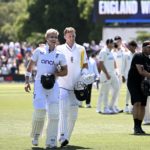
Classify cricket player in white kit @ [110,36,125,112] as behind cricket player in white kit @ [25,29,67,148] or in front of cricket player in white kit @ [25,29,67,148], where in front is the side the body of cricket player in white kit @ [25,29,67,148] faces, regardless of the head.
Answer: behind

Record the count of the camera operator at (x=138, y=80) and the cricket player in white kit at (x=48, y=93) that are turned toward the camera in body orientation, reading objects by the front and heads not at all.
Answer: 1

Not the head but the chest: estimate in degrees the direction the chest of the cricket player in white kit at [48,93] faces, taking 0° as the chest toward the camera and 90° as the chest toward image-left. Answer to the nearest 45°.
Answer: approximately 0°

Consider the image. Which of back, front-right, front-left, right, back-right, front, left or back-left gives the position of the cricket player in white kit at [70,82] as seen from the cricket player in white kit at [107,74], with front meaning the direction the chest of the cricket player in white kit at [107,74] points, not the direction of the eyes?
front-right

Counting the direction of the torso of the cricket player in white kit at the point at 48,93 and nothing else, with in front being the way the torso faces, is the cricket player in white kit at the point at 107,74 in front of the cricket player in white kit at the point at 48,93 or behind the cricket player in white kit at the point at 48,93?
behind
